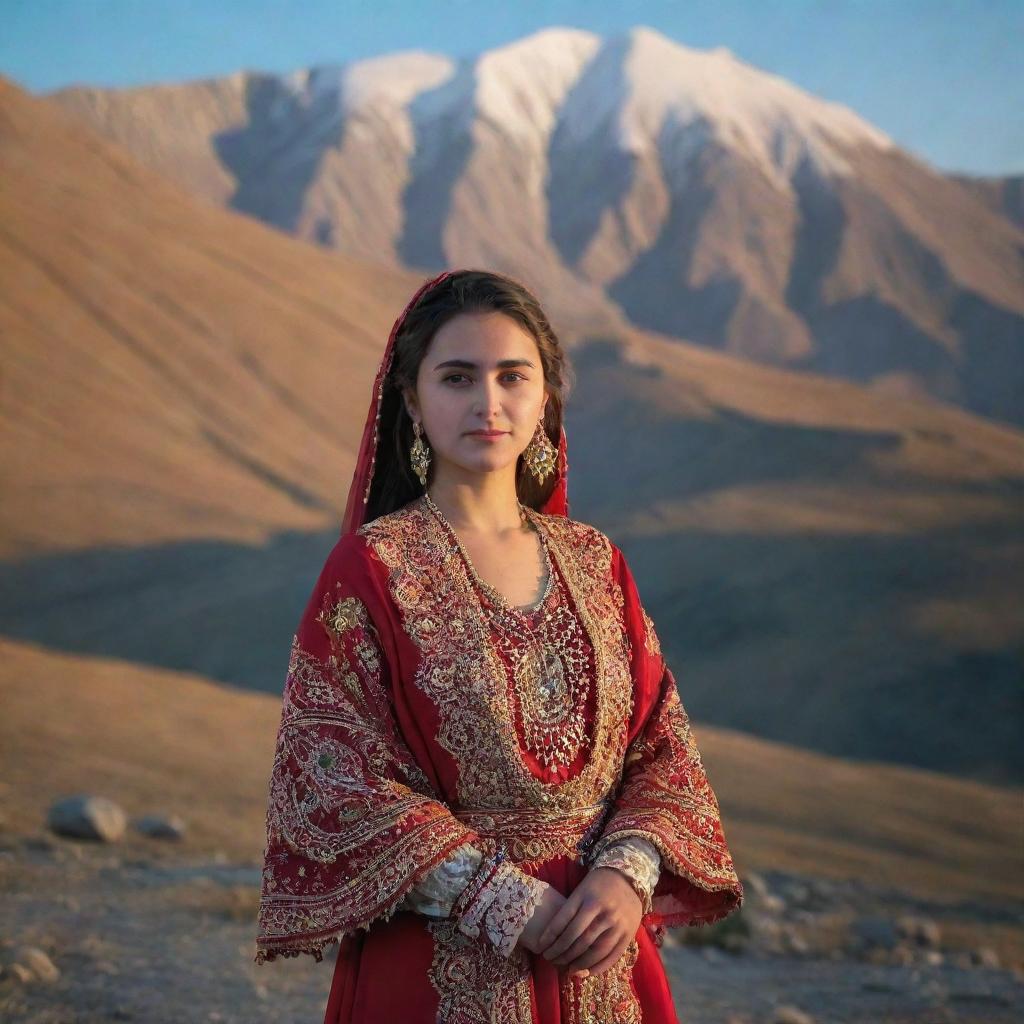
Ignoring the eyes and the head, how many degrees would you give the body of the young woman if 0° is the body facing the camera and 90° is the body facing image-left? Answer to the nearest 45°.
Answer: approximately 315°
